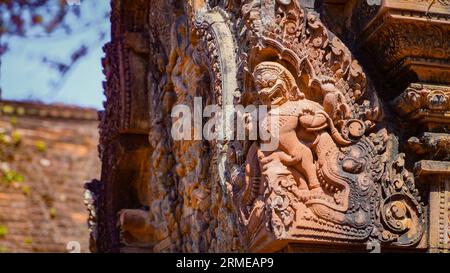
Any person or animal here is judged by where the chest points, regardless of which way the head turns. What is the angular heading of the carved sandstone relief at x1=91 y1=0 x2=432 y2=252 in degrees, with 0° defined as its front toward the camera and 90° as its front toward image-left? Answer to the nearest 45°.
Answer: approximately 45°
